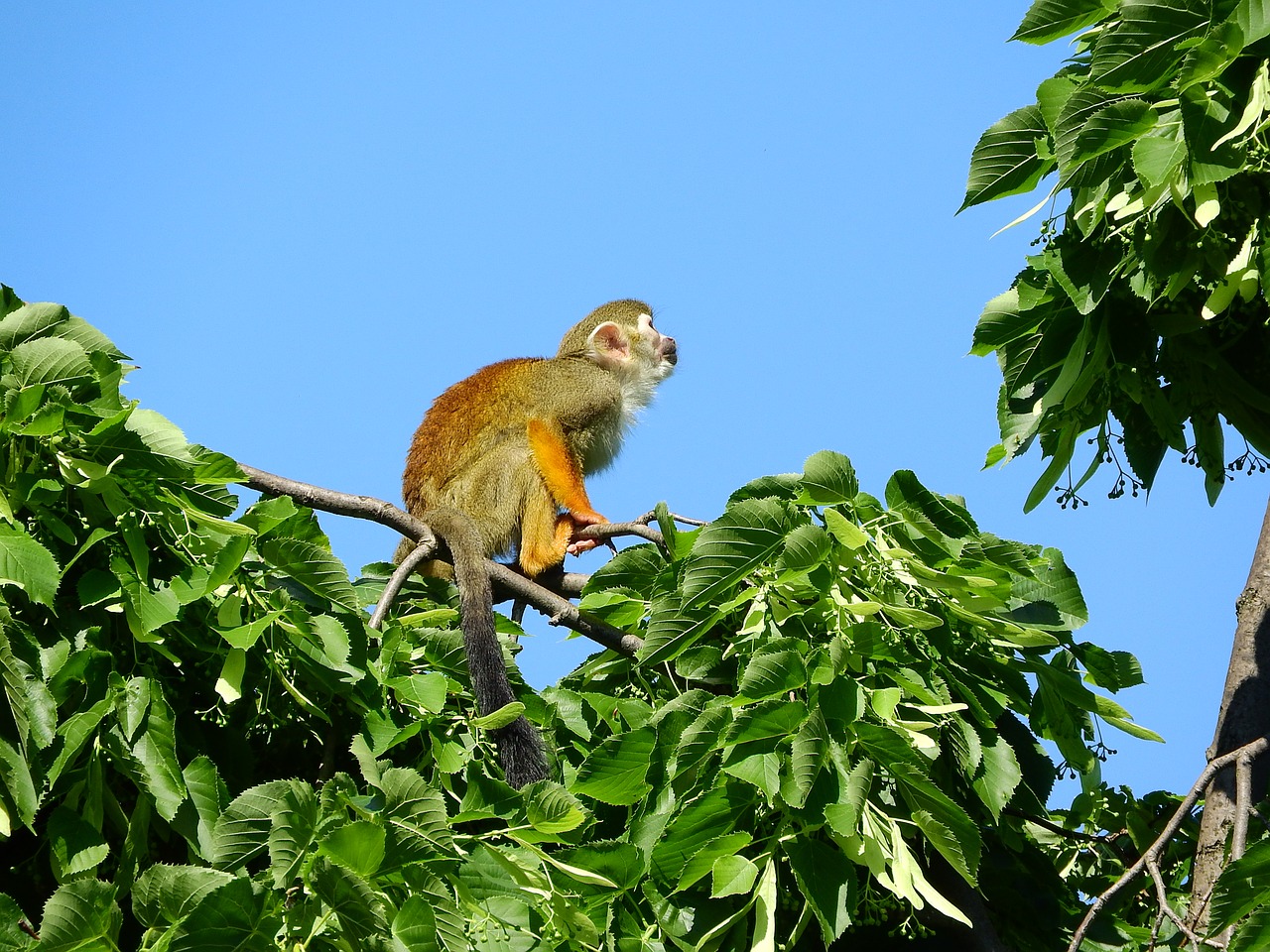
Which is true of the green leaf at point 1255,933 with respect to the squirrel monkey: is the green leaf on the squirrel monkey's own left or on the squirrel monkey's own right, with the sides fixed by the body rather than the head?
on the squirrel monkey's own right

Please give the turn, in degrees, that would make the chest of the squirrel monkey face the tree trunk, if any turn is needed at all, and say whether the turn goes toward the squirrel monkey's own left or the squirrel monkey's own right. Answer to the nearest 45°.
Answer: approximately 45° to the squirrel monkey's own right

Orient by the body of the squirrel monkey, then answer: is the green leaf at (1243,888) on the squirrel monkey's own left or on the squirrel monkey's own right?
on the squirrel monkey's own right

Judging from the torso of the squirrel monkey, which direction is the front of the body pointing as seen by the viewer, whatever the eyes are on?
to the viewer's right
